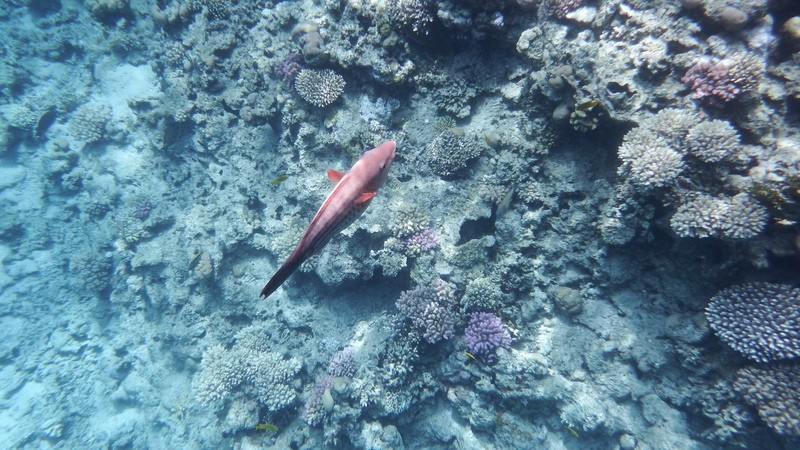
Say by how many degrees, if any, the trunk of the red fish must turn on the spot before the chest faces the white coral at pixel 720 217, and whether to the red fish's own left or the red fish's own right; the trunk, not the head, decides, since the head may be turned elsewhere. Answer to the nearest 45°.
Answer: approximately 45° to the red fish's own right

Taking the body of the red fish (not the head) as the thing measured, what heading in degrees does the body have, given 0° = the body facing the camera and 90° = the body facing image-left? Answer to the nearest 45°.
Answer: approximately 225°
